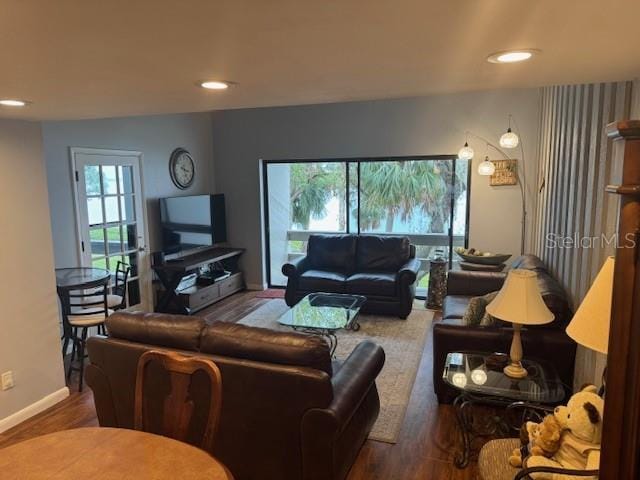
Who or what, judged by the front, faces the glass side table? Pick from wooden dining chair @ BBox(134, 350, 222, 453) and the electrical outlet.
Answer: the electrical outlet

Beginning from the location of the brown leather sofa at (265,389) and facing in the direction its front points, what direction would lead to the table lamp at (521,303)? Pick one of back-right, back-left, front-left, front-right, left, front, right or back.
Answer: front-right

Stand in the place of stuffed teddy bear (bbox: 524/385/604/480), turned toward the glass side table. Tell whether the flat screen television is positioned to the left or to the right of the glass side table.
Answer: left

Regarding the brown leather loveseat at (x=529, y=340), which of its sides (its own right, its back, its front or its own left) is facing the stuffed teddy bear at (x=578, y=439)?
left

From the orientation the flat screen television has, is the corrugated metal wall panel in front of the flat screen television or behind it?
in front

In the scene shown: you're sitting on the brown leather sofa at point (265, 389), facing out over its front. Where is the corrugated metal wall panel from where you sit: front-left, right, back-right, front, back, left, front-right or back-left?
front-right

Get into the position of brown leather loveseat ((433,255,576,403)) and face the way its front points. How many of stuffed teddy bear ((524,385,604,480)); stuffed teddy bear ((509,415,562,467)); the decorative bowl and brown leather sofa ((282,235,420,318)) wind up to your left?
2

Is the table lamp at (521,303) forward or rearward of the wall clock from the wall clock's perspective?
forward

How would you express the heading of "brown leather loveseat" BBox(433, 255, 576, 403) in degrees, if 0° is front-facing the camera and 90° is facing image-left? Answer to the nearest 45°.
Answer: approximately 90°
